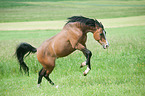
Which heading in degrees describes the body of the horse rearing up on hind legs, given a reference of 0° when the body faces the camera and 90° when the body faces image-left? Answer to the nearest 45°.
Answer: approximately 270°
